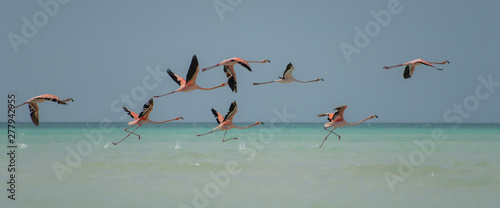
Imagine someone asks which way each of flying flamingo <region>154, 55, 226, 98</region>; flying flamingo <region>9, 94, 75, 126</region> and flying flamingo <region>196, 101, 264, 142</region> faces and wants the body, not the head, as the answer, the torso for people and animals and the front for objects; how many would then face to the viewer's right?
3

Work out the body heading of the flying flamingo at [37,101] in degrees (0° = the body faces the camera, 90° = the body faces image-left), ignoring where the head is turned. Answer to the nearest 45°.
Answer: approximately 270°

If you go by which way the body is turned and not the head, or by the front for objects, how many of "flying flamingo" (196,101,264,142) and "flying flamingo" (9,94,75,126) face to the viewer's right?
2

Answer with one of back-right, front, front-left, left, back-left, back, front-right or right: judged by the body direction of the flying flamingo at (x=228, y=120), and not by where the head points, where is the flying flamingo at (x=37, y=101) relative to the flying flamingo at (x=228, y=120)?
back-right

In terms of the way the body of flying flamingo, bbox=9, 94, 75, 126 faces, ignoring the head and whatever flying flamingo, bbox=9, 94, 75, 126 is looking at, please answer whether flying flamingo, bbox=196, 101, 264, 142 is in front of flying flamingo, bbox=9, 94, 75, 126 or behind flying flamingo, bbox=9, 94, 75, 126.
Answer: in front

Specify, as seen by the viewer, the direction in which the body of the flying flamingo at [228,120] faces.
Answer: to the viewer's right

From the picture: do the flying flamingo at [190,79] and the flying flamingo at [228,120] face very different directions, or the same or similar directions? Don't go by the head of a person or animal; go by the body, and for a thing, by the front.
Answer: same or similar directions

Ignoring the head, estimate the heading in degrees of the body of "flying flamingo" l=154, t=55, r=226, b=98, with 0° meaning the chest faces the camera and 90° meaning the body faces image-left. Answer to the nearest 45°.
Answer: approximately 270°
